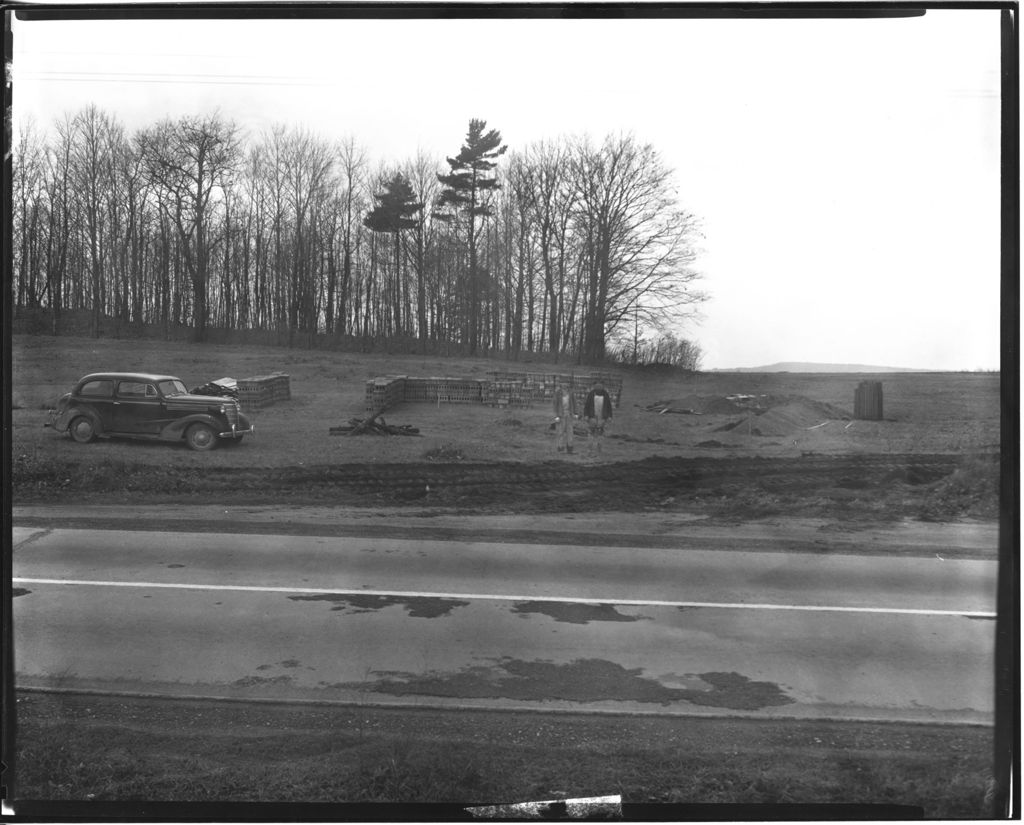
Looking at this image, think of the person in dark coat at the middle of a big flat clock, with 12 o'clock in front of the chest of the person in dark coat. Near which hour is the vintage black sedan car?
The vintage black sedan car is roughly at 3 o'clock from the person in dark coat.

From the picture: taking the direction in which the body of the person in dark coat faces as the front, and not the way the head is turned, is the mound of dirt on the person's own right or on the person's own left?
on the person's own left

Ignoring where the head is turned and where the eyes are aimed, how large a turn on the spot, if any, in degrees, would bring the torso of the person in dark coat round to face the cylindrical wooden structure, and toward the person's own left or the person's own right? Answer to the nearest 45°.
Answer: approximately 90° to the person's own left

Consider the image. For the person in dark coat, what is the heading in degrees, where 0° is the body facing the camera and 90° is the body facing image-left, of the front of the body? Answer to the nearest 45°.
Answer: approximately 0°
